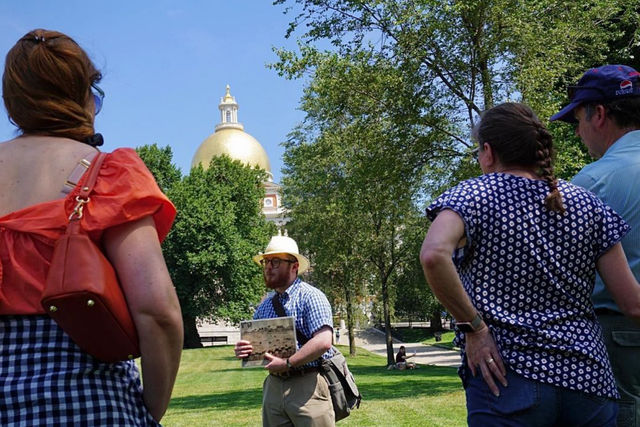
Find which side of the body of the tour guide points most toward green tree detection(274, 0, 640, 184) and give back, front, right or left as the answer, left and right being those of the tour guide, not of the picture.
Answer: back

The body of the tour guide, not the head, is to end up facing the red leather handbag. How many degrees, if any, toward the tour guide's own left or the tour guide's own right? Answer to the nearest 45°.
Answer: approximately 45° to the tour guide's own left

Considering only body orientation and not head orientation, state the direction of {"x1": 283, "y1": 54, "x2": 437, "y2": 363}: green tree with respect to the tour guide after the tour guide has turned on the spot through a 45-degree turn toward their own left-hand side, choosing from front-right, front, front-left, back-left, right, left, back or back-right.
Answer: back

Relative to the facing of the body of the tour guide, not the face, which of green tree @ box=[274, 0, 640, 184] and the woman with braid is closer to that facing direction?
the woman with braid

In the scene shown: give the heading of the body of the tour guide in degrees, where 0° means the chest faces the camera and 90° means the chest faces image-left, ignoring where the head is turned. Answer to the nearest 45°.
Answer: approximately 45°

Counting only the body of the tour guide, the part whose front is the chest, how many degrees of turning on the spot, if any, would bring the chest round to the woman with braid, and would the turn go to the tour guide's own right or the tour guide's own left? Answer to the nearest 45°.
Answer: approximately 45° to the tour guide's own left

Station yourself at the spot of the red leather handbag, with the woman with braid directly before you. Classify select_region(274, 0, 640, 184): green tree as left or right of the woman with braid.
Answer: left
